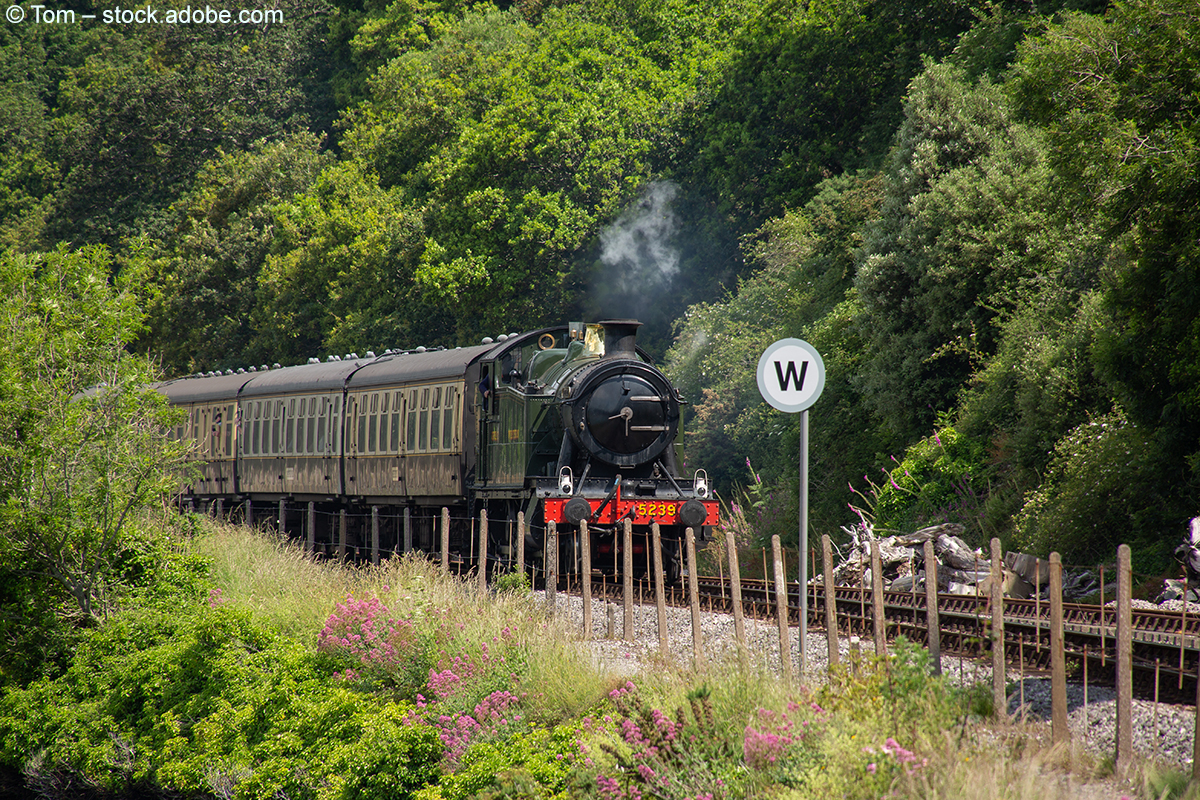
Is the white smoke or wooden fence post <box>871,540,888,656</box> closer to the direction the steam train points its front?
the wooden fence post

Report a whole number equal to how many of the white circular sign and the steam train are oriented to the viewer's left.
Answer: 0

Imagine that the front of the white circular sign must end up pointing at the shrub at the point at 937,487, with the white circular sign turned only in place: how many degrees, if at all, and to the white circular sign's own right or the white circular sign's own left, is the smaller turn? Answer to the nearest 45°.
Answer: approximately 180°

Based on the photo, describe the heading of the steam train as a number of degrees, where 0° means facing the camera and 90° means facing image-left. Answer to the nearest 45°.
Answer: approximately 315°

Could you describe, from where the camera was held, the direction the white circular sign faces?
facing the viewer

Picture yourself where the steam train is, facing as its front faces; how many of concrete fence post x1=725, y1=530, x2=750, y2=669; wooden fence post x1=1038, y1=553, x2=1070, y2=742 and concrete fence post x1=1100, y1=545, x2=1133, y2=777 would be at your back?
0

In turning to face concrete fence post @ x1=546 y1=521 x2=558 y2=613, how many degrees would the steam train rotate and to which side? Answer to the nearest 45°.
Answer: approximately 45° to its right

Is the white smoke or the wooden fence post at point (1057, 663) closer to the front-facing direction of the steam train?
the wooden fence post

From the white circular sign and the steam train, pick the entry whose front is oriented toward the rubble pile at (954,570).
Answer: the steam train

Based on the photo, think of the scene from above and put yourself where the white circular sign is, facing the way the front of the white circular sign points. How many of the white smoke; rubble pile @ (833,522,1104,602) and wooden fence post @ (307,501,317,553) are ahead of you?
0
